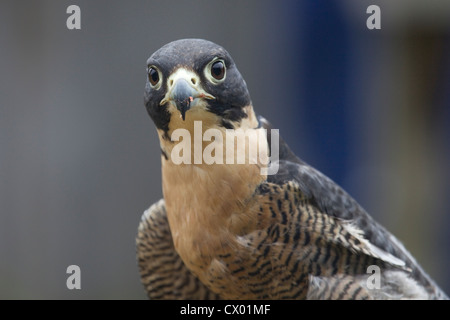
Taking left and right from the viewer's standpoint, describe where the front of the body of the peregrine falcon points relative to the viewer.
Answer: facing the viewer and to the left of the viewer
